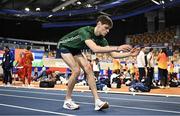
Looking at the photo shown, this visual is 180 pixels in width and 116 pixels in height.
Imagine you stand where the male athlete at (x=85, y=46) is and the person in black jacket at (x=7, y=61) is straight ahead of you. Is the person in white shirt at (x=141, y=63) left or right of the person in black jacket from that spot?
right

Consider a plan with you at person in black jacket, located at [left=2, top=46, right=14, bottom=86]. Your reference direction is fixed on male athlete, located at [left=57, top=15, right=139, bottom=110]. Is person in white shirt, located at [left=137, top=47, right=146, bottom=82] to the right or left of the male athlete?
left
